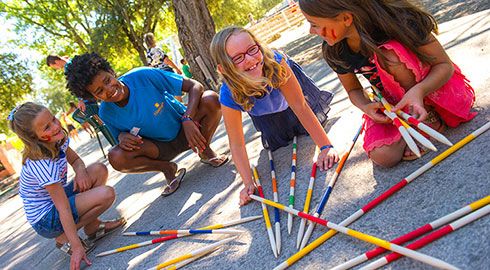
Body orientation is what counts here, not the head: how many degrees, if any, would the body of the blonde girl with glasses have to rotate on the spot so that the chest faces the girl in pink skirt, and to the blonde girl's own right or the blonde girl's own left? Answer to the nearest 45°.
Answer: approximately 45° to the blonde girl's own left

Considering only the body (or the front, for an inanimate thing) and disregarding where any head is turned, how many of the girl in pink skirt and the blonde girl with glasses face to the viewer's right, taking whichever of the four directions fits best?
0

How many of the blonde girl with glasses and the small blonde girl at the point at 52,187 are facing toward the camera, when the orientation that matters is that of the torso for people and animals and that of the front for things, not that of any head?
1

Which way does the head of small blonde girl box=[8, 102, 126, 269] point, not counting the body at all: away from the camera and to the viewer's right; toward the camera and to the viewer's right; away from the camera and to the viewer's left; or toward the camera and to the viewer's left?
toward the camera and to the viewer's right

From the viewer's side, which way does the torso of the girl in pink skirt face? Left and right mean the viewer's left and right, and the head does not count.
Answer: facing the viewer and to the left of the viewer

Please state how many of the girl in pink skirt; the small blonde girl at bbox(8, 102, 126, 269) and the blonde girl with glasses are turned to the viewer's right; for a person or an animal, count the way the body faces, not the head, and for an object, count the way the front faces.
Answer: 1

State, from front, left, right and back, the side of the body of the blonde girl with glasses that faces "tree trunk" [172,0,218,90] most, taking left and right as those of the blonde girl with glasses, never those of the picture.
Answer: back

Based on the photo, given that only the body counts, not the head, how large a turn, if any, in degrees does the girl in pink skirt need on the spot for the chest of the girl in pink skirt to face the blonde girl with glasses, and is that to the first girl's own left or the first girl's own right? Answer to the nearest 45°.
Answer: approximately 45° to the first girl's own right

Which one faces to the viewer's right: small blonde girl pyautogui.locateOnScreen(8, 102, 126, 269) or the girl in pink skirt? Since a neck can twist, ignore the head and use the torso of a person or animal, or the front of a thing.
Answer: the small blonde girl

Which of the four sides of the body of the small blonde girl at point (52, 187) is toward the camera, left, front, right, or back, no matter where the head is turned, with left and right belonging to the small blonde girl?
right

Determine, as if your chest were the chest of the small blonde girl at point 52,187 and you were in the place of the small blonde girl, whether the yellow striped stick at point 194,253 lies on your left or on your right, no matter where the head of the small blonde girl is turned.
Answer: on your right
